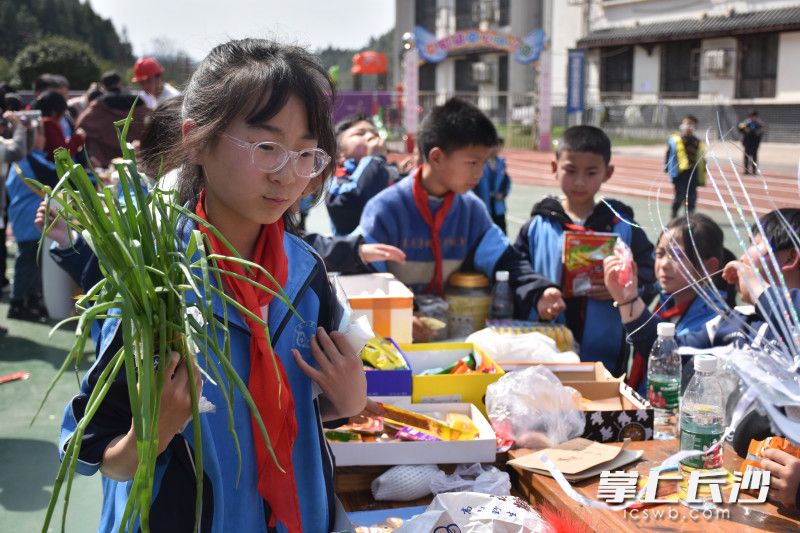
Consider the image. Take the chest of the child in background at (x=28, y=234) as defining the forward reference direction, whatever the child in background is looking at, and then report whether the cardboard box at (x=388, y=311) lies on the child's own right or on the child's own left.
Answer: on the child's own right

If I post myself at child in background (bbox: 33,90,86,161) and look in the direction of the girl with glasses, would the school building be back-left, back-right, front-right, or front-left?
back-left

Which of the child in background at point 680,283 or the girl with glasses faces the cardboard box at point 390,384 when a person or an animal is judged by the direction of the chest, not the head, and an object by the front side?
the child in background

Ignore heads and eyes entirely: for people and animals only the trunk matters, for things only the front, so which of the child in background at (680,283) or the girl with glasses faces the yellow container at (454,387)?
the child in background

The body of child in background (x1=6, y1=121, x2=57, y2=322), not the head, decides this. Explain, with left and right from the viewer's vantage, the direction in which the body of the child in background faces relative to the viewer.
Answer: facing to the right of the viewer

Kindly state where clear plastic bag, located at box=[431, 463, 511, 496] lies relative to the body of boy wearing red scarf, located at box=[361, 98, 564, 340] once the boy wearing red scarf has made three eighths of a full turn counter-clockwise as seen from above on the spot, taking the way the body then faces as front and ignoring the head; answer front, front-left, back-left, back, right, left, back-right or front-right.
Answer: back

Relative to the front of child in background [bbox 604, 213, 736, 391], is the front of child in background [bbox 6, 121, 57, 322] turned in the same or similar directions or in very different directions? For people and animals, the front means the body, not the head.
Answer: very different directions

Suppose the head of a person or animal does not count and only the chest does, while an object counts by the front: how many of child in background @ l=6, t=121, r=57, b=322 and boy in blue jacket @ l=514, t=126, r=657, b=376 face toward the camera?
1

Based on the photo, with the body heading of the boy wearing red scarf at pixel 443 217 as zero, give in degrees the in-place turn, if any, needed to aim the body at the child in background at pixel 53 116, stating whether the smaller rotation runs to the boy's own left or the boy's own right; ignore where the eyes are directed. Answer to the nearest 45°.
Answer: approximately 180°
